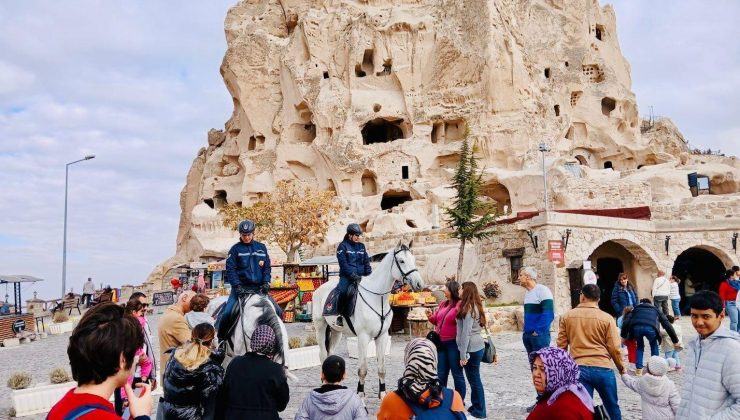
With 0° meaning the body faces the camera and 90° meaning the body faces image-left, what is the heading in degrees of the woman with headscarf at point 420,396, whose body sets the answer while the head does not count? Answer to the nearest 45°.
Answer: approximately 180°

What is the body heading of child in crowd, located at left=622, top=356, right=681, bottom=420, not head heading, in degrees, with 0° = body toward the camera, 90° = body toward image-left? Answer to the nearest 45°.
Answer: approximately 180°

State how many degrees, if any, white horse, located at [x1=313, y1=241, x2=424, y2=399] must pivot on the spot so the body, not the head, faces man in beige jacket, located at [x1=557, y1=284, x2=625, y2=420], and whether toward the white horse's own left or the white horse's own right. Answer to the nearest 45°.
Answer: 0° — it already faces them

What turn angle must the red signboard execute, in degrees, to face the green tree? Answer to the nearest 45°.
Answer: approximately 135° to its right

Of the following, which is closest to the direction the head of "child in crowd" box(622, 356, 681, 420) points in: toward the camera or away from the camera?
away from the camera

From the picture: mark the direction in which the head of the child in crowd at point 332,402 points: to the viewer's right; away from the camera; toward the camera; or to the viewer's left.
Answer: away from the camera

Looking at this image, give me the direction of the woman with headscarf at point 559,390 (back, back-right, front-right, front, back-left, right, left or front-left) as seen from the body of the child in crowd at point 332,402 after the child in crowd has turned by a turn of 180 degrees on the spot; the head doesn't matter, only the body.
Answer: front-left

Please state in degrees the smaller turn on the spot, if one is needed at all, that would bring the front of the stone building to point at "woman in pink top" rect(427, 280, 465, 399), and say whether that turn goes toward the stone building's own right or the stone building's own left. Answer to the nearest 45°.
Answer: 0° — it already faces them

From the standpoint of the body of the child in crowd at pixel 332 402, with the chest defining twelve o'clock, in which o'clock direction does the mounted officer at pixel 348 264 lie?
The mounted officer is roughly at 12 o'clock from the child in crowd.

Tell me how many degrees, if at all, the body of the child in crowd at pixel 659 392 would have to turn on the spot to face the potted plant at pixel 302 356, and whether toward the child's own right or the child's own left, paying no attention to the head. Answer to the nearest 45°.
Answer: approximately 45° to the child's own left
